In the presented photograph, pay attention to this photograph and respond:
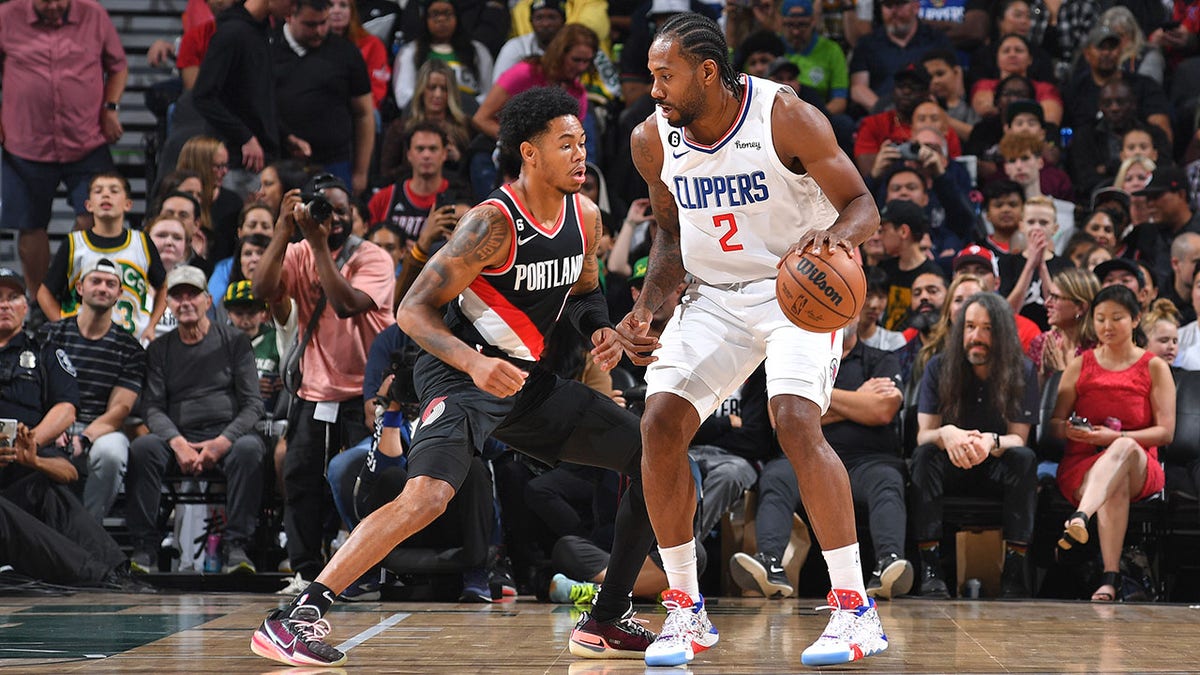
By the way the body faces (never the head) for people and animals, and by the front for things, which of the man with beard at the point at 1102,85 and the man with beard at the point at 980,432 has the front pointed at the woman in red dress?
the man with beard at the point at 1102,85

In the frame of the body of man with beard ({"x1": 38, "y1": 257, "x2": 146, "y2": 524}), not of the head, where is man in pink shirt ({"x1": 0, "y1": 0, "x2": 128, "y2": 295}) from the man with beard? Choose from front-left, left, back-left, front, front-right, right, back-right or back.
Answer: back

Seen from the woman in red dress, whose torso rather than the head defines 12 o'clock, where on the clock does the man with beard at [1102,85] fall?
The man with beard is roughly at 6 o'clock from the woman in red dress.

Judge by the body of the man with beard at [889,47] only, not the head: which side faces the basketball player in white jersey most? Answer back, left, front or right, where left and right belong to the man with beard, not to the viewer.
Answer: front

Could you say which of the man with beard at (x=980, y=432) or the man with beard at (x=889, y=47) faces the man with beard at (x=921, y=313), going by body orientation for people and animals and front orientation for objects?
the man with beard at (x=889, y=47)

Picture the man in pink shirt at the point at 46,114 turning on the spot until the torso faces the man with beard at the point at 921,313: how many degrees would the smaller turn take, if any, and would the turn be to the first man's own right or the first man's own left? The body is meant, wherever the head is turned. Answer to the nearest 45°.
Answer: approximately 45° to the first man's own left

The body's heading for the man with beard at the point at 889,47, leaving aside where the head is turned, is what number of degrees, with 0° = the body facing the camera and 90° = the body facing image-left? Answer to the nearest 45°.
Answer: approximately 0°

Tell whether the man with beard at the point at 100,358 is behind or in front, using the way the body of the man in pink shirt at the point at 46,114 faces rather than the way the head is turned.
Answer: in front

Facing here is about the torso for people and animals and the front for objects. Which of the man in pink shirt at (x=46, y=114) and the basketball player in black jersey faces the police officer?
the man in pink shirt

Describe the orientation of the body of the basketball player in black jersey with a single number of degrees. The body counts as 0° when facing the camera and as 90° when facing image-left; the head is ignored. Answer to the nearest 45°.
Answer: approximately 315°

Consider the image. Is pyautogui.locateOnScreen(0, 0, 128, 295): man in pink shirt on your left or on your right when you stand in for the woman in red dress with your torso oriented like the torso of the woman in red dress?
on your right

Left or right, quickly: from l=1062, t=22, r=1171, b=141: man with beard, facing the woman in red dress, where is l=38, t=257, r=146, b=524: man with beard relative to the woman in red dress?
right

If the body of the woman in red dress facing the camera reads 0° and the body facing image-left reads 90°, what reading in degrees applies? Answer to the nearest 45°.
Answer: approximately 0°
